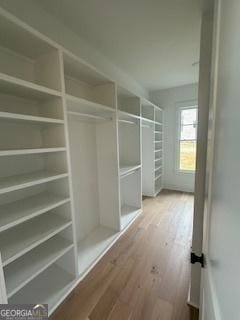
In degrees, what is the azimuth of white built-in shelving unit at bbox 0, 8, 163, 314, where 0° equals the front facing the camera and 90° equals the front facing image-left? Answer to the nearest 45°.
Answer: approximately 315°

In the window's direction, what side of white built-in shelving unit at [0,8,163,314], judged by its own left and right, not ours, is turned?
left
